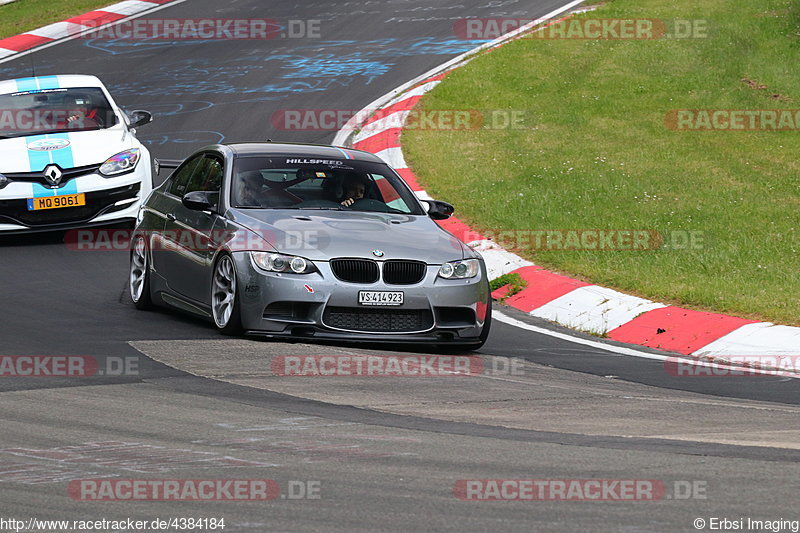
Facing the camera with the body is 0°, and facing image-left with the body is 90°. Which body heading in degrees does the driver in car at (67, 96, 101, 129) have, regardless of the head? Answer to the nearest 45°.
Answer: approximately 0°

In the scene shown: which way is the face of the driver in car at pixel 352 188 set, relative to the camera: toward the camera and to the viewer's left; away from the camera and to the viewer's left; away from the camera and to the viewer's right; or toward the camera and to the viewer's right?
toward the camera and to the viewer's right

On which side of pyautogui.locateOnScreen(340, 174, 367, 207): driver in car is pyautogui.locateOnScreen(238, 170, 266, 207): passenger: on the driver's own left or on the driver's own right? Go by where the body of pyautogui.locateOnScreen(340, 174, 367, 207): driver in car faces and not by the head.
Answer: on the driver's own right

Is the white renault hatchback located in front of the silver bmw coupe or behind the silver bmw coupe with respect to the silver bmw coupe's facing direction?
behind

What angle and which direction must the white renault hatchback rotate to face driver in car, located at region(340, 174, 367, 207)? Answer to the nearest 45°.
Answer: approximately 45° to its left

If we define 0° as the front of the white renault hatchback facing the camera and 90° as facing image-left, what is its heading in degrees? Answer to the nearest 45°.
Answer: approximately 0°
